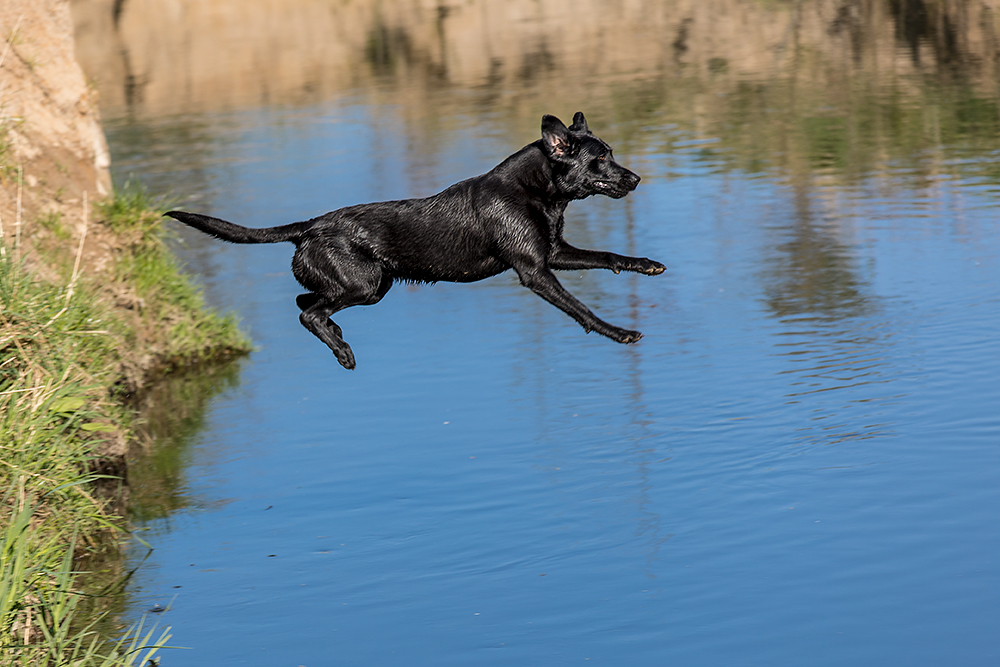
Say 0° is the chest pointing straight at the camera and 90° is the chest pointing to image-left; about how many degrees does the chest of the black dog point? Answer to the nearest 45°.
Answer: approximately 270°
